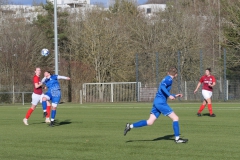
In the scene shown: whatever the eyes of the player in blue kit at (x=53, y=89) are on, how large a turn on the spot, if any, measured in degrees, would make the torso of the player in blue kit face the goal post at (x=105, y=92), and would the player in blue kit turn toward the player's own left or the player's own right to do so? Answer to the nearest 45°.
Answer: approximately 135° to the player's own right
